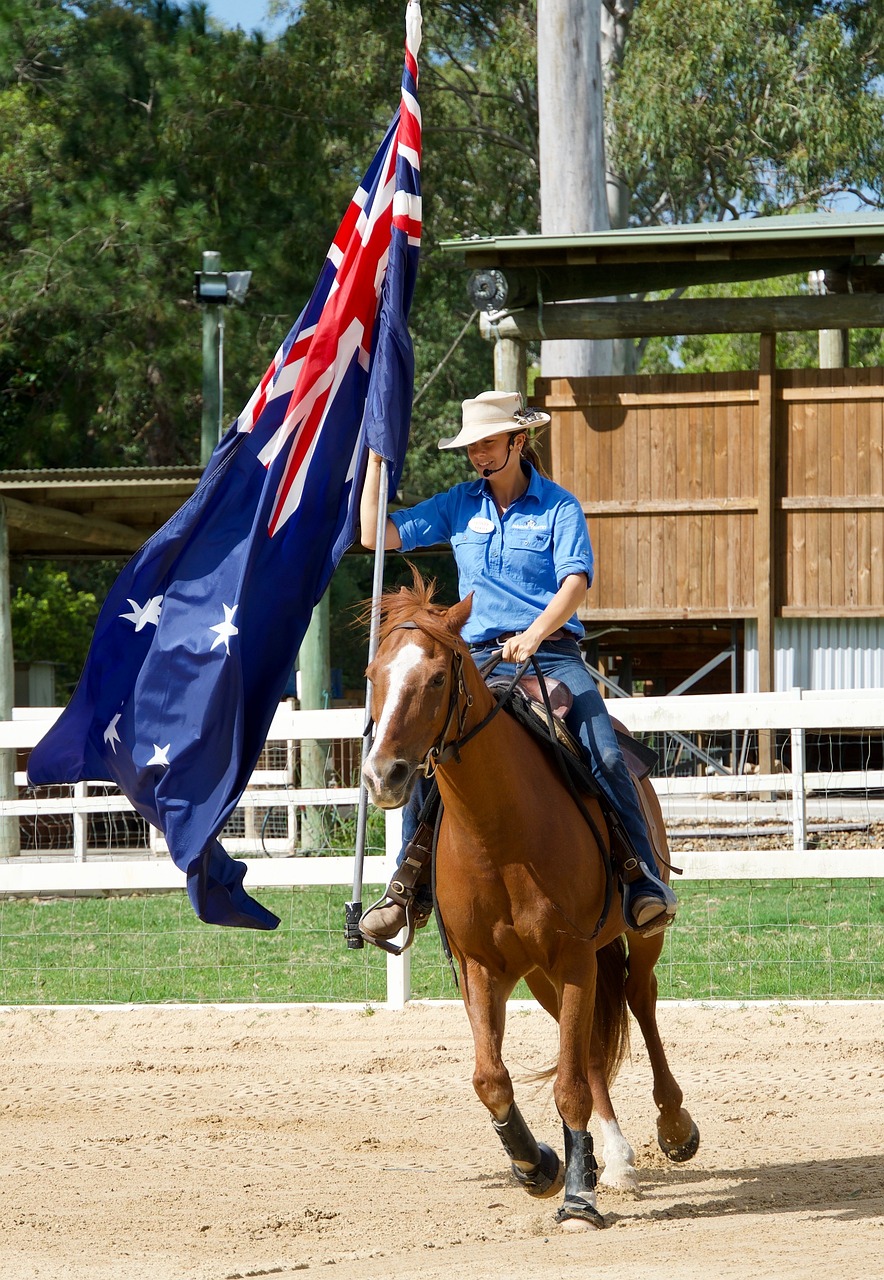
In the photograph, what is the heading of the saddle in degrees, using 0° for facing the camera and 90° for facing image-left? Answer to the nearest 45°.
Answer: approximately 45°

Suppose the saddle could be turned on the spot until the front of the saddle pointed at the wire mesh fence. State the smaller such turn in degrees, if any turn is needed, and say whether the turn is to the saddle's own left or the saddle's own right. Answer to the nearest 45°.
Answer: approximately 135° to the saddle's own right

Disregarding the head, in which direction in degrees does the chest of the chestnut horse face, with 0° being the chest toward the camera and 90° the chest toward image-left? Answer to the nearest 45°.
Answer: approximately 45°

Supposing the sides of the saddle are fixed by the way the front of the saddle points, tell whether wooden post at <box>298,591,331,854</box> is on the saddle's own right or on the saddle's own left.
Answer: on the saddle's own right

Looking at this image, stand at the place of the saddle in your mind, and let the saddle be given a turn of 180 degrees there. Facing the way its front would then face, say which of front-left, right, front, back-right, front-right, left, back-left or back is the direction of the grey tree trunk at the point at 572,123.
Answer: front-left

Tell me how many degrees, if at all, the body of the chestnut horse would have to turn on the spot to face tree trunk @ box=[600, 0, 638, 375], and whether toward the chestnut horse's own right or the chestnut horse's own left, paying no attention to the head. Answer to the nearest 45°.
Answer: approximately 135° to the chestnut horse's own right

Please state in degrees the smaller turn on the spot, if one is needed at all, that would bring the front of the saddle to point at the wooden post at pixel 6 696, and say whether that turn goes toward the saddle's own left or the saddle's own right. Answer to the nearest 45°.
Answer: approximately 90° to the saddle's own right

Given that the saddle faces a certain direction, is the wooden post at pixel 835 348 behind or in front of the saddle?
behind

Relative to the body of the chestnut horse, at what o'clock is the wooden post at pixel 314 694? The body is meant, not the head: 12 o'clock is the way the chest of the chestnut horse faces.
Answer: The wooden post is roughly at 4 o'clock from the chestnut horse.

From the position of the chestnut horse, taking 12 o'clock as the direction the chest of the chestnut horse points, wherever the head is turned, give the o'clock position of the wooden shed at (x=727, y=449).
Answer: The wooden shed is roughly at 5 o'clock from the chestnut horse.
